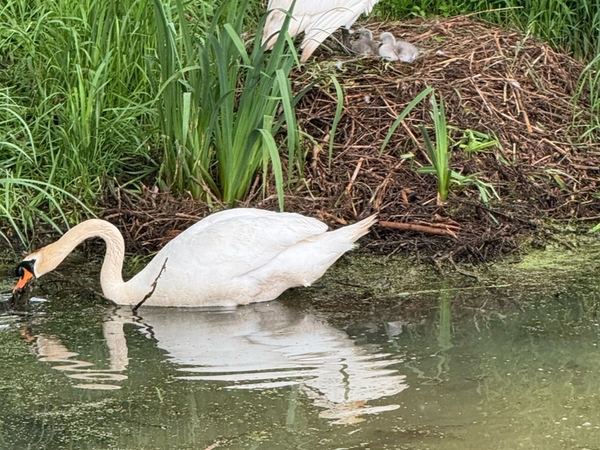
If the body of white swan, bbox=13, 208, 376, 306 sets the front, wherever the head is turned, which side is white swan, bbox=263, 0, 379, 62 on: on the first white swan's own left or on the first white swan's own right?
on the first white swan's own right

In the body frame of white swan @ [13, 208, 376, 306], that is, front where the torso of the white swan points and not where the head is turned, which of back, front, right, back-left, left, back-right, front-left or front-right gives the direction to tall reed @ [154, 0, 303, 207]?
right

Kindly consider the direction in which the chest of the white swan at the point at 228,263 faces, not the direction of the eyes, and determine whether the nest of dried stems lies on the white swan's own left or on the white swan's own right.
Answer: on the white swan's own right

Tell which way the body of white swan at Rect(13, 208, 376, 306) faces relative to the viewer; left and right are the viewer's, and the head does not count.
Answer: facing to the left of the viewer
